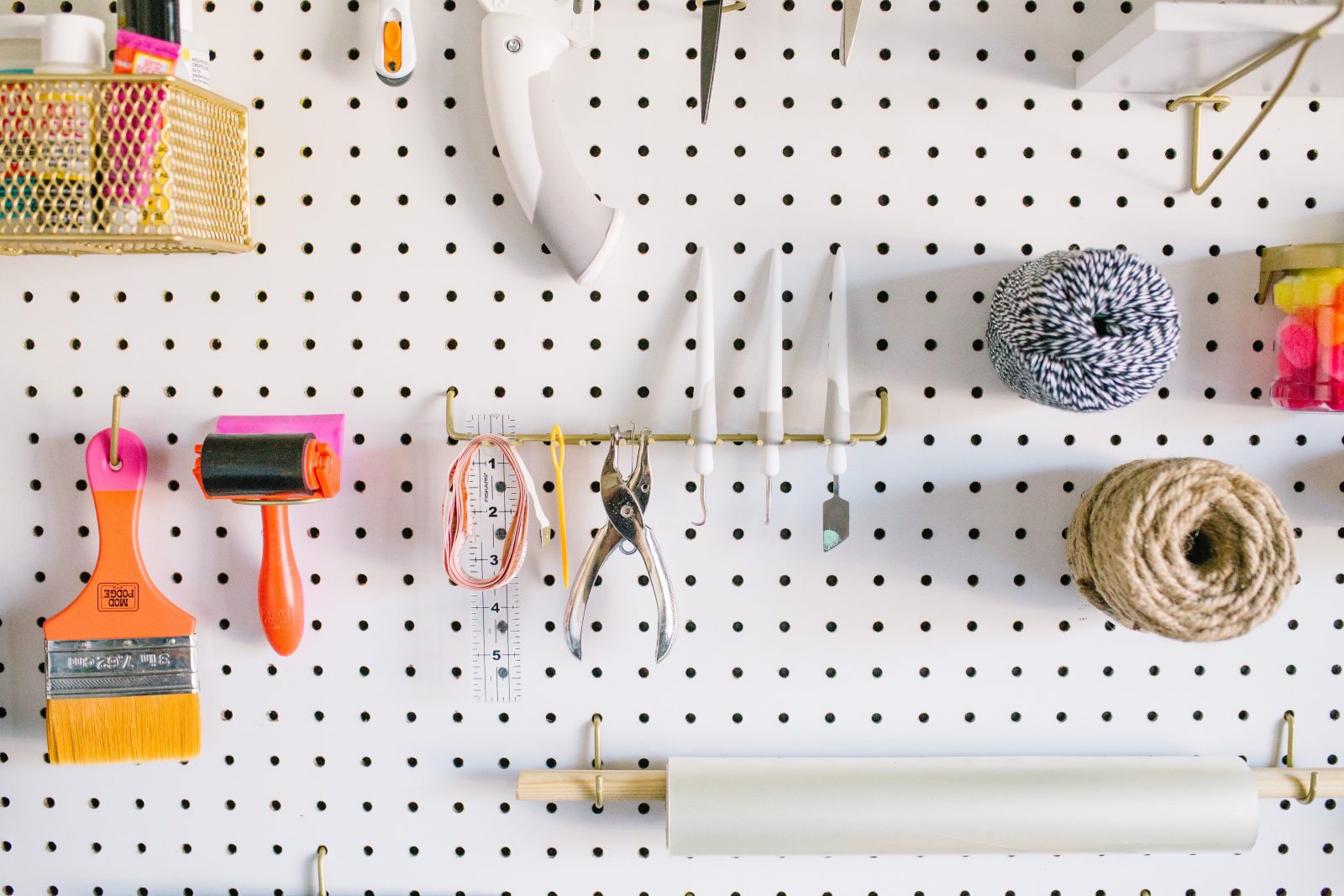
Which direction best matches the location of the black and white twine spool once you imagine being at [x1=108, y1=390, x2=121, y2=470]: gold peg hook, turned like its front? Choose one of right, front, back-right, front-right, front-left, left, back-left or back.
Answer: front-left

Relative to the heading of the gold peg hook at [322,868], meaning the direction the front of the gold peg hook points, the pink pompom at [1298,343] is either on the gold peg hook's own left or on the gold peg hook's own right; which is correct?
on the gold peg hook's own left

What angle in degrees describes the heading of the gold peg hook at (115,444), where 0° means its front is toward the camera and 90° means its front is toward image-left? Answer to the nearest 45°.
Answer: approximately 0°

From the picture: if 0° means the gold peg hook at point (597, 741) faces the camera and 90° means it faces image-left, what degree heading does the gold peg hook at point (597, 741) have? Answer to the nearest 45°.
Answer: approximately 0°
